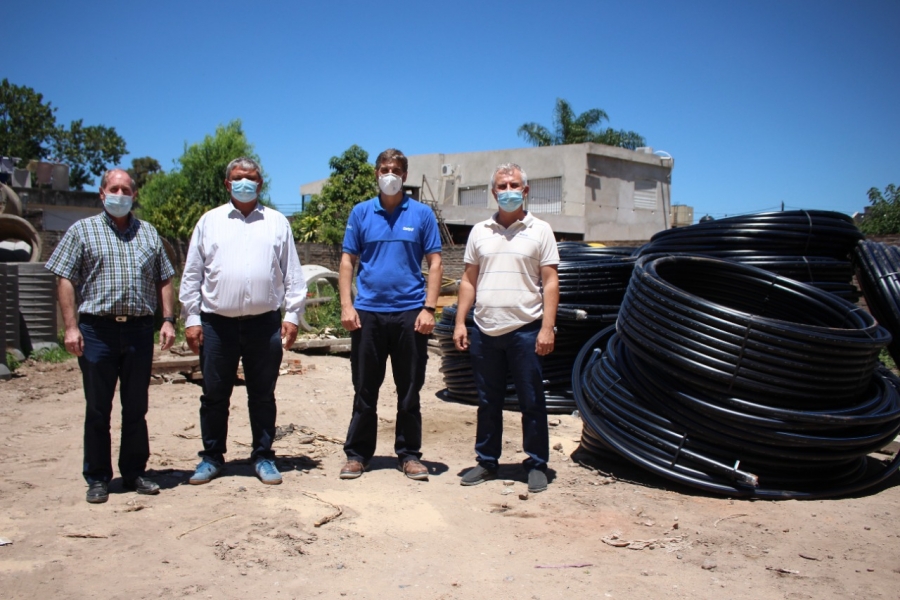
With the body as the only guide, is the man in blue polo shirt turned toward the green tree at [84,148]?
no

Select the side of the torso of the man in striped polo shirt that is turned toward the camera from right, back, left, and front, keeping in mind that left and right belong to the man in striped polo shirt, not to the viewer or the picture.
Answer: front

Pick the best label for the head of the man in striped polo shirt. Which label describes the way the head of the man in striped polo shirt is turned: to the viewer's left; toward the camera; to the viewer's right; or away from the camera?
toward the camera

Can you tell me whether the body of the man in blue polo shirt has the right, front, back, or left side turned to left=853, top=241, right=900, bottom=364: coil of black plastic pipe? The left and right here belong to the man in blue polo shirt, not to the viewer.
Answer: left

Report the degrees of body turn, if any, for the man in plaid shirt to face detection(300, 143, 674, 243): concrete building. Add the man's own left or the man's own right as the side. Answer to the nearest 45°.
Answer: approximately 135° to the man's own left

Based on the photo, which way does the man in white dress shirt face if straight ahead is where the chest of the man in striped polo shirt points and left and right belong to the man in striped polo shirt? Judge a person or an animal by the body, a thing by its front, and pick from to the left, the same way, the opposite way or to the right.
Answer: the same way

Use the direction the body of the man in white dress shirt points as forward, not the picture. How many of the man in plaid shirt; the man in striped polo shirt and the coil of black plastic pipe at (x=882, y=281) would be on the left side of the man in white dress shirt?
2

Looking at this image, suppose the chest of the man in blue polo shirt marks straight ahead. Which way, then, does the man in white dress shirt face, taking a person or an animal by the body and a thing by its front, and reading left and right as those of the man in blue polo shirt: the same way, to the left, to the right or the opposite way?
the same way

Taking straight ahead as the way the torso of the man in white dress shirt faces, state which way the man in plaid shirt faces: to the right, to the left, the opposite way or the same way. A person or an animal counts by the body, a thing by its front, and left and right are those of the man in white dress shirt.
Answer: the same way

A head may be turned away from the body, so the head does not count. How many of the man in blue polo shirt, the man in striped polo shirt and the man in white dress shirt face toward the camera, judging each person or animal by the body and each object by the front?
3

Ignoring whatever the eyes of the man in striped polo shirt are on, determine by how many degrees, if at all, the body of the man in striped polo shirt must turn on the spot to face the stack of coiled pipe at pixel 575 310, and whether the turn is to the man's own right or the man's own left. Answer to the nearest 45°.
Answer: approximately 180°

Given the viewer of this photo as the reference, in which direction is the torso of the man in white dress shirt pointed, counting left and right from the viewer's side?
facing the viewer

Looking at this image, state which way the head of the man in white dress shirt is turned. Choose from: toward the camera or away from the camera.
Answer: toward the camera

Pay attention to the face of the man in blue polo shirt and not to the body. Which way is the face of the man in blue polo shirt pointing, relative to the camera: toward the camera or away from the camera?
toward the camera

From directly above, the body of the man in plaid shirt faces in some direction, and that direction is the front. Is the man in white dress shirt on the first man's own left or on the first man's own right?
on the first man's own left

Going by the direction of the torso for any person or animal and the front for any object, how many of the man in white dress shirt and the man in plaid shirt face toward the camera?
2

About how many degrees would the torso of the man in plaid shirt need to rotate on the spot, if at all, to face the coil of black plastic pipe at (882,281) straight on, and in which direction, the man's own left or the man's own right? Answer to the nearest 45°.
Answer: approximately 90° to the man's own left

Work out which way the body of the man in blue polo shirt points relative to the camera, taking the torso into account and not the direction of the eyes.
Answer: toward the camera
